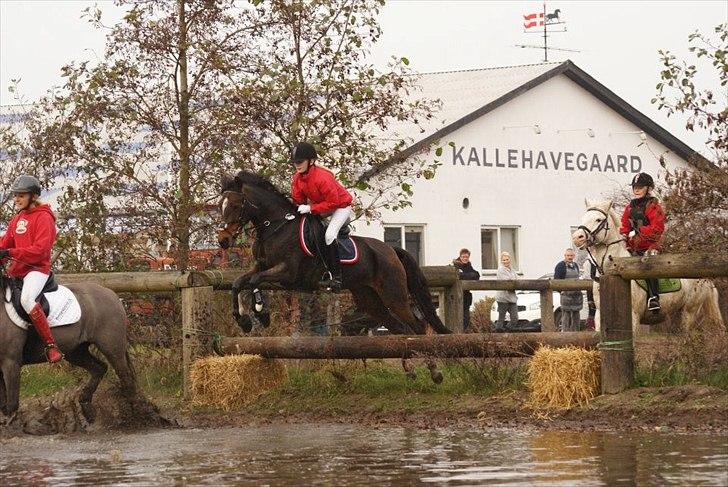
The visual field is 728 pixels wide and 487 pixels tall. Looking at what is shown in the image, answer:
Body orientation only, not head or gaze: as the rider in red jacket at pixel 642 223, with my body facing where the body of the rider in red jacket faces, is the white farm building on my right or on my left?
on my right

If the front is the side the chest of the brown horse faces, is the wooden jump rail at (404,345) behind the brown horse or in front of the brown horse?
behind

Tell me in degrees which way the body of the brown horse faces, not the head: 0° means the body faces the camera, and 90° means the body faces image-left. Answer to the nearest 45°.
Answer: approximately 90°

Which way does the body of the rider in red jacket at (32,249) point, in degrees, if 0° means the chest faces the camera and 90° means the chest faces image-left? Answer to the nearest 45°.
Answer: approximately 45°
